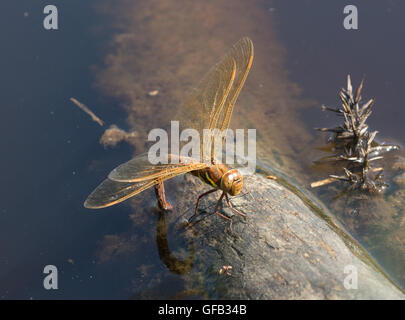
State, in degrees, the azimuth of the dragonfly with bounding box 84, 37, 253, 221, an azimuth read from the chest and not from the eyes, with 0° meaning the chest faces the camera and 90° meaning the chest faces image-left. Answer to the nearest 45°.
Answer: approximately 315°

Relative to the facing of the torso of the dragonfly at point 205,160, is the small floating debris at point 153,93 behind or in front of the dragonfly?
behind

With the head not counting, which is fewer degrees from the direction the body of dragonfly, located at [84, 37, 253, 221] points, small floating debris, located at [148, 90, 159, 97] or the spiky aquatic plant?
the spiky aquatic plant

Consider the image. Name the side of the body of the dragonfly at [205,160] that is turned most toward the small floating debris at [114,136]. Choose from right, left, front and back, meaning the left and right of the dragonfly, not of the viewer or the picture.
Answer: back

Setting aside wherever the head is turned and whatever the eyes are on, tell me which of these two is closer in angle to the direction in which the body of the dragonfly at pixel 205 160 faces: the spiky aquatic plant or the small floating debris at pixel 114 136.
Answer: the spiky aquatic plant
